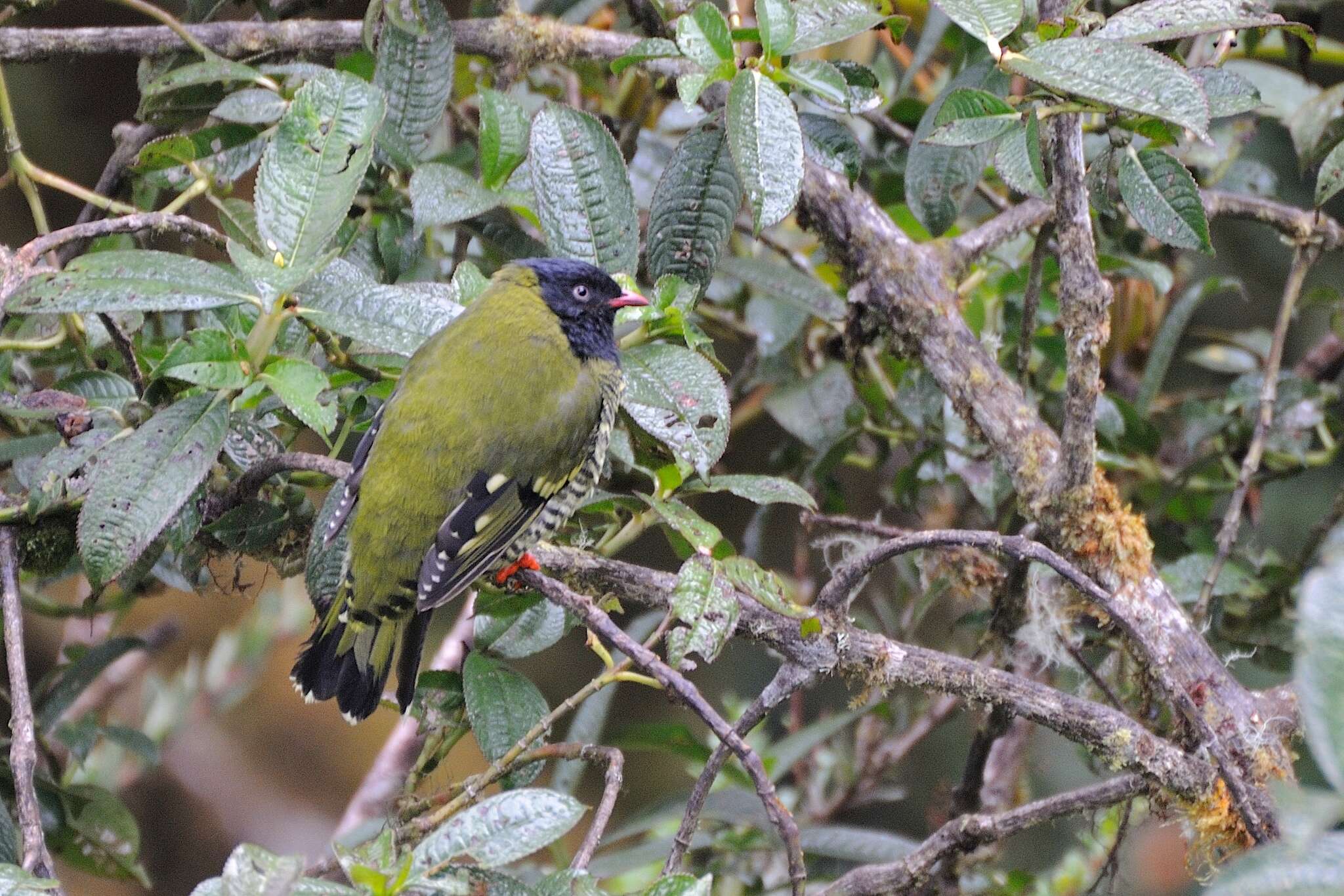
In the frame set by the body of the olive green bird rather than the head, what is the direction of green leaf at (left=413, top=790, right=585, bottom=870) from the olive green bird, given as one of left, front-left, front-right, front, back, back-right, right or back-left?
back-right

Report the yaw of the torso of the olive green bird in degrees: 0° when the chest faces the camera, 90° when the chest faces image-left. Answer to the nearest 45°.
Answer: approximately 225°

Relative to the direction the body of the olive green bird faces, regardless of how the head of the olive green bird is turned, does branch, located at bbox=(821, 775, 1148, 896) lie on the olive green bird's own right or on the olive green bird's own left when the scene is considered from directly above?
on the olive green bird's own right

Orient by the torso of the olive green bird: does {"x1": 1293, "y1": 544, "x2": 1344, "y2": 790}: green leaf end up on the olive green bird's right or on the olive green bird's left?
on the olive green bird's right

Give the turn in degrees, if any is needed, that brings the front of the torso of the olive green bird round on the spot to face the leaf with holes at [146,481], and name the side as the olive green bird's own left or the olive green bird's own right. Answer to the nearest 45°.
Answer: approximately 180°

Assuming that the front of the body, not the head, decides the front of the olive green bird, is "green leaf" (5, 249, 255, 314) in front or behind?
behind
